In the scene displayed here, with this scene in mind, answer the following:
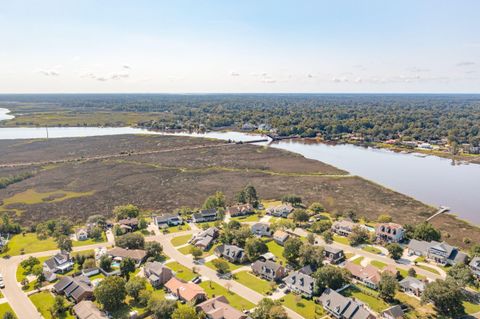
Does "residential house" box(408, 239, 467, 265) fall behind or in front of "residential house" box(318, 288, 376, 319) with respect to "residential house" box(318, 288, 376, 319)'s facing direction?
behind

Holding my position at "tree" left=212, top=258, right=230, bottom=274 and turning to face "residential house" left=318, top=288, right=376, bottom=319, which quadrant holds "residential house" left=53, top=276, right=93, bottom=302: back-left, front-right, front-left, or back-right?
back-right

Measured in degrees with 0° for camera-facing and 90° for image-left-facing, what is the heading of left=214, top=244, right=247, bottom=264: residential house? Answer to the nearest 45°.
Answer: approximately 45°

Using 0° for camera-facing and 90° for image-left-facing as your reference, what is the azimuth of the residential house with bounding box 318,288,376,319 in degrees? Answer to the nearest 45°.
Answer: approximately 45°
